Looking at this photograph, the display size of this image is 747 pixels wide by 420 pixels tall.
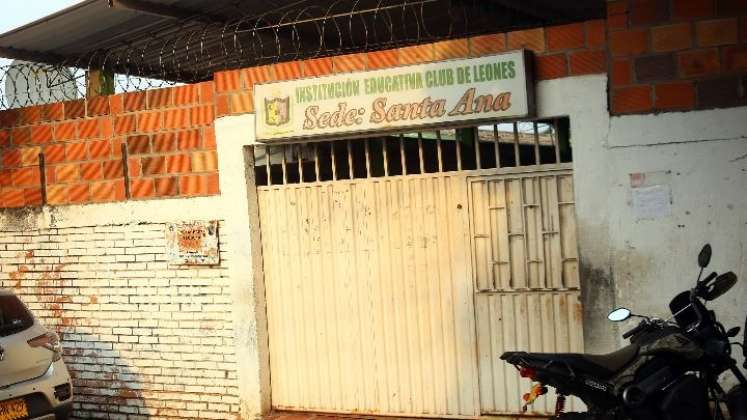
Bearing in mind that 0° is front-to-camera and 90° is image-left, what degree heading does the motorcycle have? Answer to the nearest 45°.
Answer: approximately 270°

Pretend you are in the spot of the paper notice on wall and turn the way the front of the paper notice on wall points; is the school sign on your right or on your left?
on your right

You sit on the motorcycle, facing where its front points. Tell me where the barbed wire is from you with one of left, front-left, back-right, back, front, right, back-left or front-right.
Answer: back-left

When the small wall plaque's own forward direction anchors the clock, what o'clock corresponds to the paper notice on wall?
The paper notice on wall is roughly at 10 o'clock from the small wall plaque.

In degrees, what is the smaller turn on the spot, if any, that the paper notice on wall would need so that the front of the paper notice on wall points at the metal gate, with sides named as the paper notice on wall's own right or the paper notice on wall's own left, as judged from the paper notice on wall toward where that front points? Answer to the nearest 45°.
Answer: approximately 90° to the paper notice on wall's own right

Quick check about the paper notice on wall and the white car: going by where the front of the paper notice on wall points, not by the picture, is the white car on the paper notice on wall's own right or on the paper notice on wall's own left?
on the paper notice on wall's own right

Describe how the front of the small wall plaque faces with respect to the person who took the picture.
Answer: facing the viewer

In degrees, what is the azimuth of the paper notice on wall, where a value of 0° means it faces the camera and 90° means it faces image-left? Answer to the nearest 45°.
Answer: approximately 0°

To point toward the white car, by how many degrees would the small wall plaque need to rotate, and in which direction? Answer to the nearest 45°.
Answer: approximately 90° to its right

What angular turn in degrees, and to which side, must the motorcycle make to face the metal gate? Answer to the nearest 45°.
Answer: approximately 135° to its left

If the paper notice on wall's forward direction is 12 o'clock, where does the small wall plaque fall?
The small wall plaque is roughly at 3 o'clock from the paper notice on wall.
